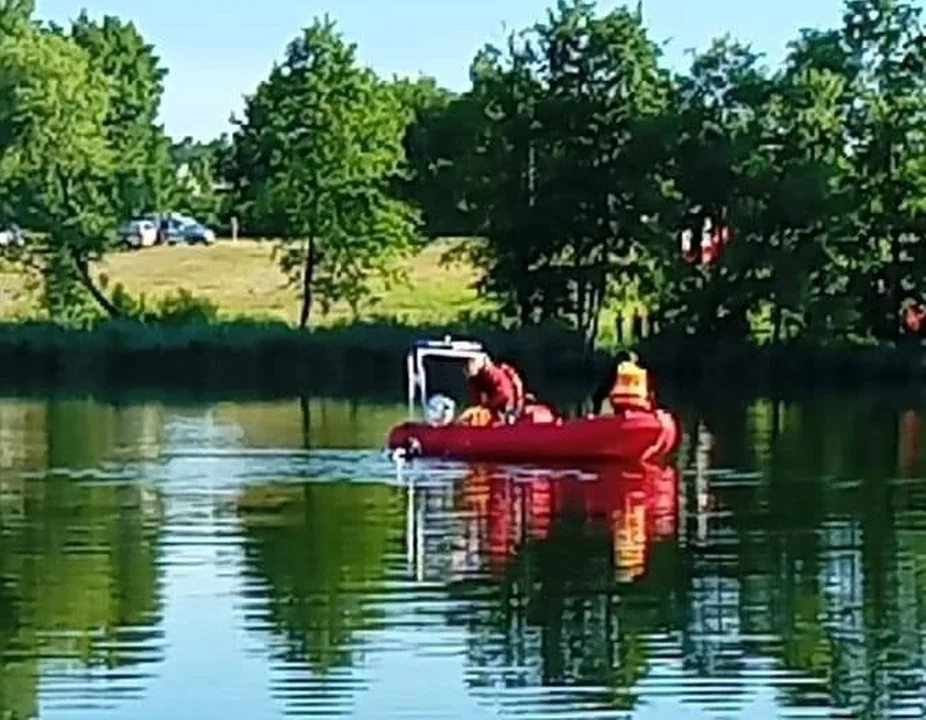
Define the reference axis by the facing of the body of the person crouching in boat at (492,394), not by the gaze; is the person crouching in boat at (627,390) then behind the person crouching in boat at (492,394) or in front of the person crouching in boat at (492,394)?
behind

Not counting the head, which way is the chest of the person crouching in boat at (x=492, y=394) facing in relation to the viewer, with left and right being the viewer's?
facing to the left of the viewer

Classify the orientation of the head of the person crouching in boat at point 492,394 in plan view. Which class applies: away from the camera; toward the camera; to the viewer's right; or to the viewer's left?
to the viewer's left
